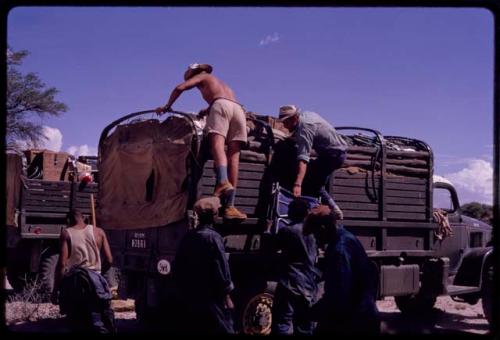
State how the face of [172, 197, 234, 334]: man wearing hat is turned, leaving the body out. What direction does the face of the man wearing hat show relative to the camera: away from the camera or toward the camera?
away from the camera

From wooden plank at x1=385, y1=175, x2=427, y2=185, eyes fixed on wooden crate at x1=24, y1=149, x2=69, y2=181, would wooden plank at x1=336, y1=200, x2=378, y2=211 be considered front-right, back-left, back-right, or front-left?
front-left

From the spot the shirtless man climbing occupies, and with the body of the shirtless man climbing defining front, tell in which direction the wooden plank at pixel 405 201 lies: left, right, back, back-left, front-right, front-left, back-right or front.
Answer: right

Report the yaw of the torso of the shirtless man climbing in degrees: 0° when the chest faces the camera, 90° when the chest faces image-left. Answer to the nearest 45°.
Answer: approximately 135°

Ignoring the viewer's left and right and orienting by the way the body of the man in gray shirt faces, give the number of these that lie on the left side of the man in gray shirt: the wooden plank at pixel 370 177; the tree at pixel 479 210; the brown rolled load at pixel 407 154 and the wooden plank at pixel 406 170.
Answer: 0

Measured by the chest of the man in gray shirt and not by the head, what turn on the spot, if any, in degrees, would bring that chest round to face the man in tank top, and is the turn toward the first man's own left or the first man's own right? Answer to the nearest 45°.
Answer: approximately 45° to the first man's own left

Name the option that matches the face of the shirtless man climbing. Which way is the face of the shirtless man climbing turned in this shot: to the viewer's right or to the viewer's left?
to the viewer's left

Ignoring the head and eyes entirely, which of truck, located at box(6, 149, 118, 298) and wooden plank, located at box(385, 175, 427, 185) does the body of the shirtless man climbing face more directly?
the truck

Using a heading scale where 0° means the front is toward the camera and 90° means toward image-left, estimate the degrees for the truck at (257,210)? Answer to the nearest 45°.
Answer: approximately 225°

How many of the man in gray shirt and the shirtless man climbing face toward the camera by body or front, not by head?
0

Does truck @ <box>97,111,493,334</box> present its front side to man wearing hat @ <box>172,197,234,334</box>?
no

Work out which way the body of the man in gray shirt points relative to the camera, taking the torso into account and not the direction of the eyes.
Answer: to the viewer's left

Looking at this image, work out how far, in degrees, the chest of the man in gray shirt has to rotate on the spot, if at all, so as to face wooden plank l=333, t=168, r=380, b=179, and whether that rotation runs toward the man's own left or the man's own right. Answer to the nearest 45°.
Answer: approximately 135° to the man's own right

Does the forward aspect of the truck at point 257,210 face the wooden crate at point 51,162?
no

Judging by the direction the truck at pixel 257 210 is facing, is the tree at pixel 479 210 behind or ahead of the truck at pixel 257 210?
ahead

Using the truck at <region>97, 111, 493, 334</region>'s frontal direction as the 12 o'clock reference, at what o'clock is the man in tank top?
The man in tank top is roughly at 6 o'clock from the truck.
